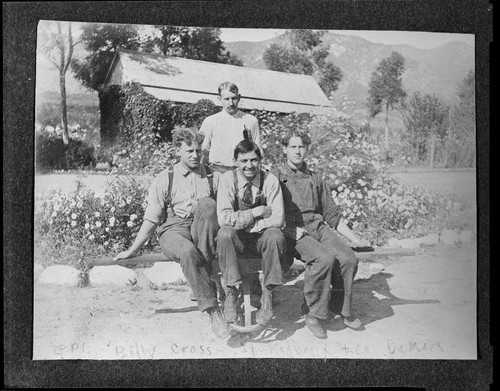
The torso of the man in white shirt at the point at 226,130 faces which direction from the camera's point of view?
toward the camera

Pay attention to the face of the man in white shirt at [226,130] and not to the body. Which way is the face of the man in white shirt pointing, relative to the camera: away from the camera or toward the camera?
toward the camera
